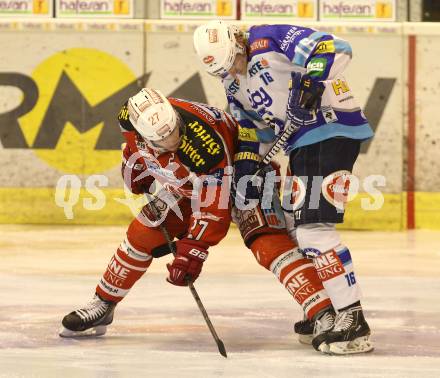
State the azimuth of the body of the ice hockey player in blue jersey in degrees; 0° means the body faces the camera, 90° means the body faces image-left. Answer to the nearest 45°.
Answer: approximately 45°
